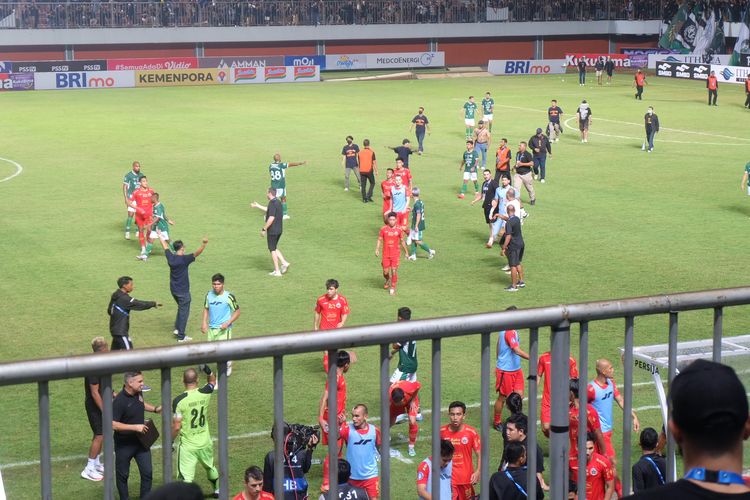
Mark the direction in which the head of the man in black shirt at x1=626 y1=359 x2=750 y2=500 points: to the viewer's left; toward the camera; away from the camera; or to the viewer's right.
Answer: away from the camera

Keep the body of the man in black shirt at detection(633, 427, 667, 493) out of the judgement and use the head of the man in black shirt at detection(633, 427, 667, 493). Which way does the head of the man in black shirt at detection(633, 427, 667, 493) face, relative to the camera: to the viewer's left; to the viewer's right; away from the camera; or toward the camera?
away from the camera

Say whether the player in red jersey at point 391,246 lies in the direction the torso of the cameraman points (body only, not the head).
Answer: yes

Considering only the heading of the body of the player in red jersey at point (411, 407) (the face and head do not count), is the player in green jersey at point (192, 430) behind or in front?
in front

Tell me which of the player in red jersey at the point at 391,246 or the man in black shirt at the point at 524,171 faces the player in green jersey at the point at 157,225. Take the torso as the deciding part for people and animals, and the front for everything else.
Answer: the man in black shirt

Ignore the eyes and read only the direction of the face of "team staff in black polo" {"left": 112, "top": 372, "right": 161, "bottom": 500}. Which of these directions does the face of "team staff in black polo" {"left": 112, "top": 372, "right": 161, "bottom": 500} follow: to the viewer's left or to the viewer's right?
to the viewer's right

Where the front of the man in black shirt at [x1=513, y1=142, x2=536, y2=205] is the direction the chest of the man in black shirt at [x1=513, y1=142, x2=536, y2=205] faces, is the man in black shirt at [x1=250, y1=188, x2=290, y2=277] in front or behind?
in front

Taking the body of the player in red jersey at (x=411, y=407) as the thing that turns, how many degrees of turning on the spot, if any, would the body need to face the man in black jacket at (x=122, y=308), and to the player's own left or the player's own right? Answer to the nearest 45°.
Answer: approximately 90° to the player's own right

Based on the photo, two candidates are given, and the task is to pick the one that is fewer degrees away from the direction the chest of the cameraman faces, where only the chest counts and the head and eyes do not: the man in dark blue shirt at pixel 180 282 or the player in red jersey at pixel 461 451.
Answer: the man in dark blue shirt

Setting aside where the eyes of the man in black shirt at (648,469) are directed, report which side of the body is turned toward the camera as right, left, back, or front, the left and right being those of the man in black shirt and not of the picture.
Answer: back

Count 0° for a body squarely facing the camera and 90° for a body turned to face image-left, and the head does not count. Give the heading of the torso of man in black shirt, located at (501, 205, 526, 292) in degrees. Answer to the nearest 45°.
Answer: approximately 135°

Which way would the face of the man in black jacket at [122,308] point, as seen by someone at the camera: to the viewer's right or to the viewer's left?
to the viewer's right

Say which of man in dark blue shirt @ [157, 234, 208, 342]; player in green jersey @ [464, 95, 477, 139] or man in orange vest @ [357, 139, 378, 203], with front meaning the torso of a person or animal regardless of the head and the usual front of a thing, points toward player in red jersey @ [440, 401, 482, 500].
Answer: the player in green jersey
